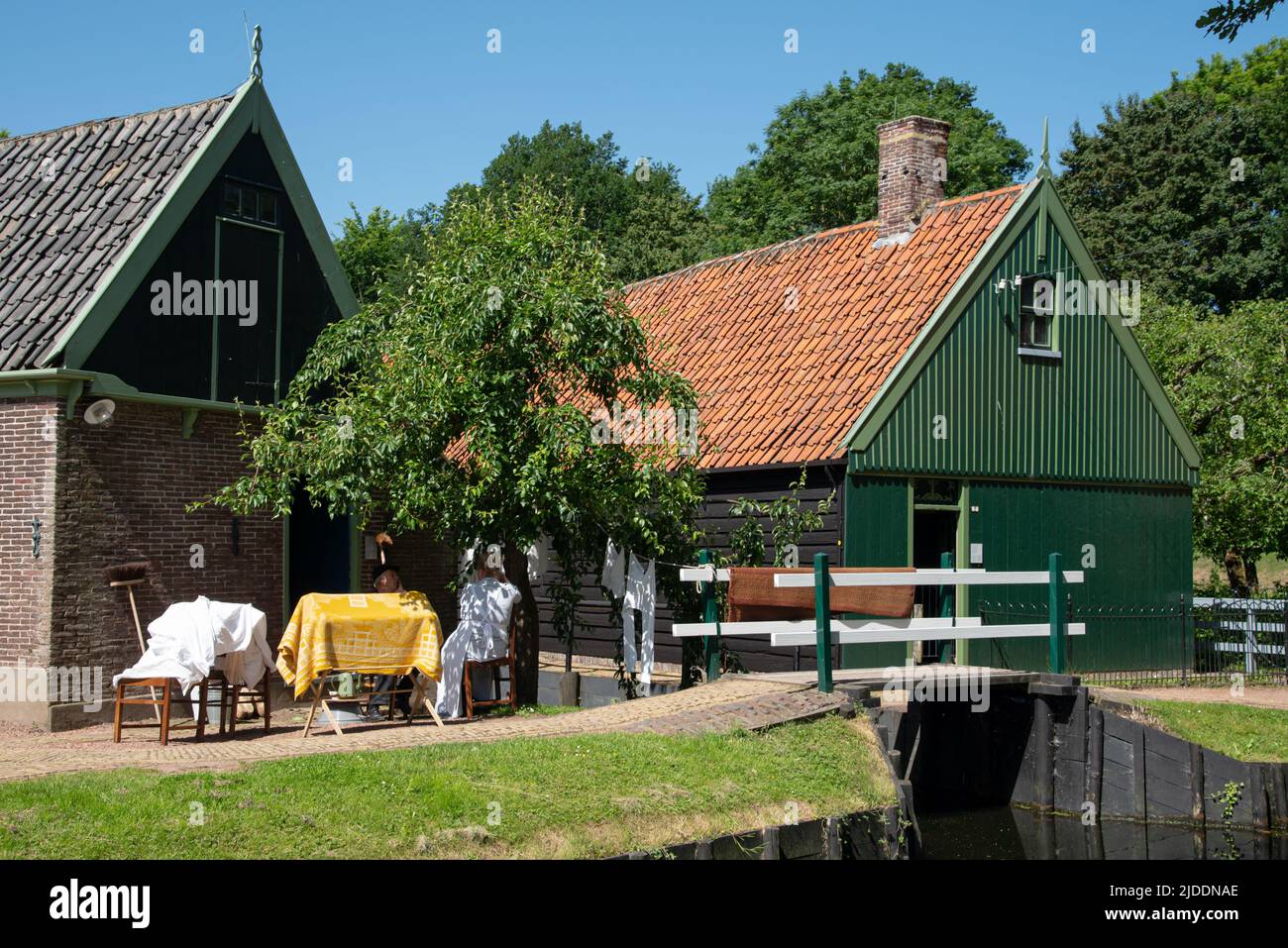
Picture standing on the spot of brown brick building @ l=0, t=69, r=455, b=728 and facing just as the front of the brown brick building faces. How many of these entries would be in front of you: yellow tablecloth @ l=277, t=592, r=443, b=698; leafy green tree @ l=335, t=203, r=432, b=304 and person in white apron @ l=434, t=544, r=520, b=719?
2

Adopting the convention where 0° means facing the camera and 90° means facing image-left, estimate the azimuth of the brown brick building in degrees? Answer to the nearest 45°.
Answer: approximately 315°

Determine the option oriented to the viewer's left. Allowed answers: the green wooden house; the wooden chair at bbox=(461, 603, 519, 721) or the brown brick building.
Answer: the wooden chair

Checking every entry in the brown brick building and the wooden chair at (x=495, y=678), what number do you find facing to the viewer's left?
1

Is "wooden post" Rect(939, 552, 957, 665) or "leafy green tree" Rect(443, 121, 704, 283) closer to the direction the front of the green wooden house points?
the wooden post

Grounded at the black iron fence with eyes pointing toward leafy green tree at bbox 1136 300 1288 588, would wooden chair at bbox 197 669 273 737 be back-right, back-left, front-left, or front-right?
back-left

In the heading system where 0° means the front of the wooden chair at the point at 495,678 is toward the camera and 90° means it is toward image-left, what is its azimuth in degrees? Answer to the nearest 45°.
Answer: approximately 90°

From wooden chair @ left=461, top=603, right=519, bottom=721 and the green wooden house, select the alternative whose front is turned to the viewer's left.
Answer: the wooden chair

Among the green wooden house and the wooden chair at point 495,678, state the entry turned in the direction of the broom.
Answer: the wooden chair

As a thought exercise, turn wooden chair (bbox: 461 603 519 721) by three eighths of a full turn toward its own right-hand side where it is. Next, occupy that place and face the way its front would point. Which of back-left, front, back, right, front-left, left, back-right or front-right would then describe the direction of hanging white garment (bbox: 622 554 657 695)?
front

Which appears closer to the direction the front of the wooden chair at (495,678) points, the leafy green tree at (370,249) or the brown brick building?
the brown brick building
